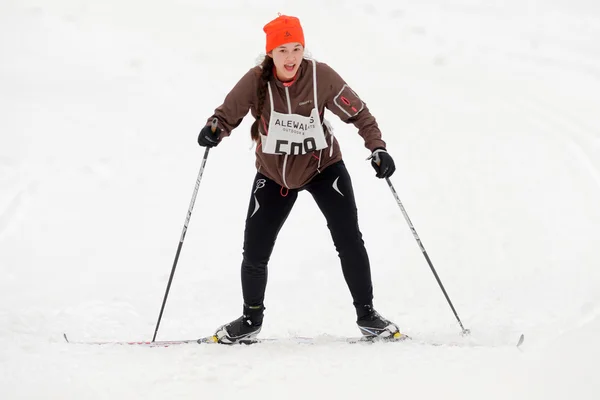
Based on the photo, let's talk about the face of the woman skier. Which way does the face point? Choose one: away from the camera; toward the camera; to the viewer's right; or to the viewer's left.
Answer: toward the camera

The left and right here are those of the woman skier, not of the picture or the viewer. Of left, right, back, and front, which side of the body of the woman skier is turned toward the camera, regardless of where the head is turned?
front
